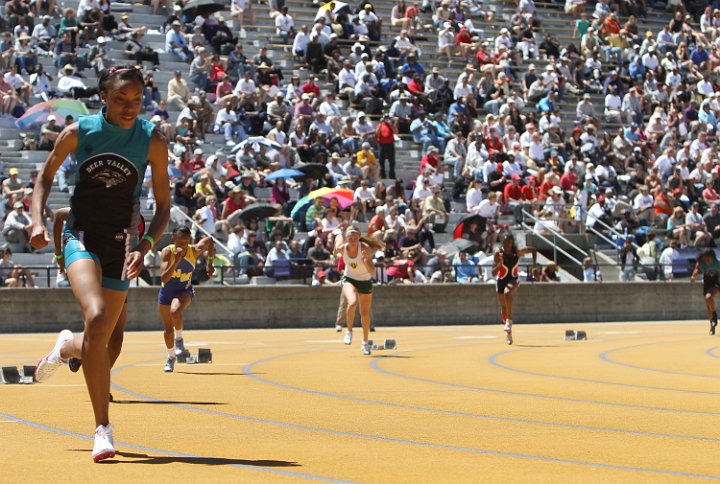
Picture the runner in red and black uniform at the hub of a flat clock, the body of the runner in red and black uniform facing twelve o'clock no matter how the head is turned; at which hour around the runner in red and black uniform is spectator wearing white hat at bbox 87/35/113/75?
The spectator wearing white hat is roughly at 4 o'clock from the runner in red and black uniform.

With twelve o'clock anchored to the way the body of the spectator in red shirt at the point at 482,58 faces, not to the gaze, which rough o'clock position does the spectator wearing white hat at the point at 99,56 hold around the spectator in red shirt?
The spectator wearing white hat is roughly at 3 o'clock from the spectator in red shirt.

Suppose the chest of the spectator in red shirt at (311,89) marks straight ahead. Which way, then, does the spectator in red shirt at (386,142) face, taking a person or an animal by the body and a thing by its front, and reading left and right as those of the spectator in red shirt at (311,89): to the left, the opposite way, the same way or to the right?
the same way

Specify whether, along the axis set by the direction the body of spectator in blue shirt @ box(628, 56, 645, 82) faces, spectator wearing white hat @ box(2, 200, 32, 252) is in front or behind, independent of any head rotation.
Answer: in front

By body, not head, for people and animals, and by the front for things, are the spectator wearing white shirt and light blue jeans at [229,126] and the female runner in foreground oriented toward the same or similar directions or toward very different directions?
same or similar directions

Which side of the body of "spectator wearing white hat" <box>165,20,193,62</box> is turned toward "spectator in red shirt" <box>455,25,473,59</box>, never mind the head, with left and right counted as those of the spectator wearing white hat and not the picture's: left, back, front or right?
left

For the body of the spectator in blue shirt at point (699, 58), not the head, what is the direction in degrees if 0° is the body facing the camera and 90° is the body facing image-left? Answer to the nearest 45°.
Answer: approximately 0°

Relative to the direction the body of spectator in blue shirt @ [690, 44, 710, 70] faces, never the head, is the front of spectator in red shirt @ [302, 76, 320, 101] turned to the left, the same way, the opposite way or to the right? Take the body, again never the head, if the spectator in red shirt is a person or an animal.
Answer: the same way

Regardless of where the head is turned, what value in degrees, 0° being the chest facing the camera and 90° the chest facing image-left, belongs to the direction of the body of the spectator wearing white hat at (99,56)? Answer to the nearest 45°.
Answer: approximately 315°

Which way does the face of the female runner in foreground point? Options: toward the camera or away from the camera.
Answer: toward the camera

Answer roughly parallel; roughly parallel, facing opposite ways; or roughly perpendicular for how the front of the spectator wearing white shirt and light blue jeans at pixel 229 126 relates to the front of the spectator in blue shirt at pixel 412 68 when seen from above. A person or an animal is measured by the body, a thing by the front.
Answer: roughly parallel

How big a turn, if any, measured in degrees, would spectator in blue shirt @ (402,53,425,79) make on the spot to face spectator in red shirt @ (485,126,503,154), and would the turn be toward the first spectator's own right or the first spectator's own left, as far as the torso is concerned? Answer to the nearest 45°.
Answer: approximately 45° to the first spectator's own left

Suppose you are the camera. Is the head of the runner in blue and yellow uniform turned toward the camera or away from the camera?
toward the camera

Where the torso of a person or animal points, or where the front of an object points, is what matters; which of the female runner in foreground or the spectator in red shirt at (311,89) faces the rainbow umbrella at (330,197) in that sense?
the spectator in red shirt

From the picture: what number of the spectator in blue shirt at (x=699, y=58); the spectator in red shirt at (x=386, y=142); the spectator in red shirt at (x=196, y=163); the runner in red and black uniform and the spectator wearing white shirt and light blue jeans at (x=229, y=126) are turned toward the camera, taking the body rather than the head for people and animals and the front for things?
5

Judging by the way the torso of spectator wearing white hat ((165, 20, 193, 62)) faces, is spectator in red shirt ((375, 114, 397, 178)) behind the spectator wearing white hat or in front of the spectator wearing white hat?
in front

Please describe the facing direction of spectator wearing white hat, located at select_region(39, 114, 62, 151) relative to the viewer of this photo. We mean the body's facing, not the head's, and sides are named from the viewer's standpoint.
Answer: facing the viewer and to the right of the viewer

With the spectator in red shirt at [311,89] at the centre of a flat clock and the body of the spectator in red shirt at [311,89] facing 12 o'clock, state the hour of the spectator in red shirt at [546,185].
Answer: the spectator in red shirt at [546,185] is roughly at 9 o'clock from the spectator in red shirt at [311,89].

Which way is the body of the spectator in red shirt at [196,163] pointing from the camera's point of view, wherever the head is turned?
toward the camera
